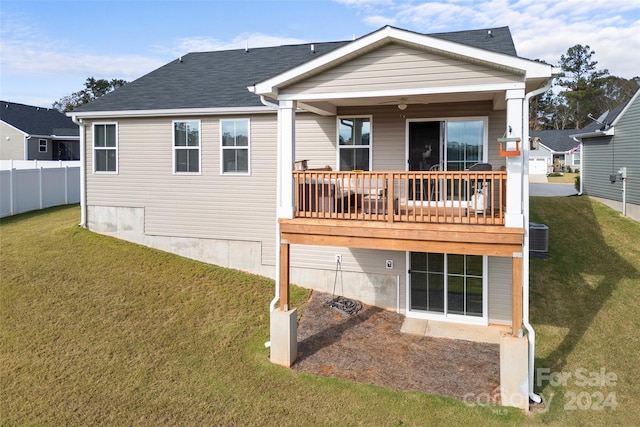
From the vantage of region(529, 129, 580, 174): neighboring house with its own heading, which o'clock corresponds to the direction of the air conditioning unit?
The air conditioning unit is roughly at 12 o'clock from the neighboring house.

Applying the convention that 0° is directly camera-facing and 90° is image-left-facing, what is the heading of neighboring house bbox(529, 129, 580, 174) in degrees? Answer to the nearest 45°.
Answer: approximately 0°

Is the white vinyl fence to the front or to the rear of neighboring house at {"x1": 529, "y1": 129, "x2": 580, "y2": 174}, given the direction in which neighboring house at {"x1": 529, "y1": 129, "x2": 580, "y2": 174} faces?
to the front

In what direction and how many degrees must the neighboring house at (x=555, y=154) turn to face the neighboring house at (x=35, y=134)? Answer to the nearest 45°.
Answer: approximately 45° to its right

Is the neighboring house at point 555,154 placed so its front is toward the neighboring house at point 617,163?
yes
